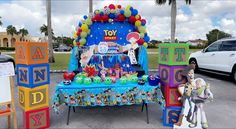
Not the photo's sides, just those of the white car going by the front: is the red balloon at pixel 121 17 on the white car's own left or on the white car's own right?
on the white car's own left

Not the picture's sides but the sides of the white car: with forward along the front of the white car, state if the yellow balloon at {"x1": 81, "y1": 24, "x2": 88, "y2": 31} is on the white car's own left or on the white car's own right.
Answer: on the white car's own left

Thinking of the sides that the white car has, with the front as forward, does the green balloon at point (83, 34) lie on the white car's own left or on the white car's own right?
on the white car's own left

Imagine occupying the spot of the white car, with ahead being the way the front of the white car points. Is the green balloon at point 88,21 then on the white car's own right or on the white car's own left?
on the white car's own left

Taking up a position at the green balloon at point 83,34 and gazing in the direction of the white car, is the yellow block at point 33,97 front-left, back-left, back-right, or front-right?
back-right

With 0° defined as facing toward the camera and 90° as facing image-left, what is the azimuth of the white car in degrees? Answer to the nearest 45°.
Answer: approximately 135°

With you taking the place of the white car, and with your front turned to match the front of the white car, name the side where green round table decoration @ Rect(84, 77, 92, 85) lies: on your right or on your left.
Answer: on your left

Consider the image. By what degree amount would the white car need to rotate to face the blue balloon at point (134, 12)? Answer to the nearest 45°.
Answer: approximately 90° to its left

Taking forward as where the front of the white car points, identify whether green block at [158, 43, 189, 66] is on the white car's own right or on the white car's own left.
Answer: on the white car's own left

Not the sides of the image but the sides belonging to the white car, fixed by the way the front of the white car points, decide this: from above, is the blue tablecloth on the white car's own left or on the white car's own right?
on the white car's own left
